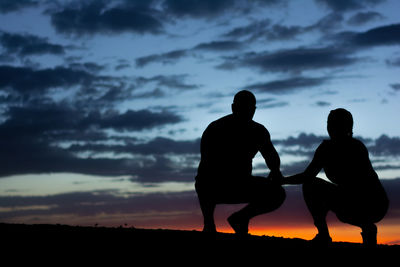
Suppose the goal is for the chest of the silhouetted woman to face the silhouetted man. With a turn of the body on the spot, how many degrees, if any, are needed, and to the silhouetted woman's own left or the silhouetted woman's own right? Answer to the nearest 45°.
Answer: approximately 45° to the silhouetted woman's own right

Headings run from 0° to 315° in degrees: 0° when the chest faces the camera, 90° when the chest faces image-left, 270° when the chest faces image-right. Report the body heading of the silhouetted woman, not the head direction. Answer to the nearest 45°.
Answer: approximately 45°
